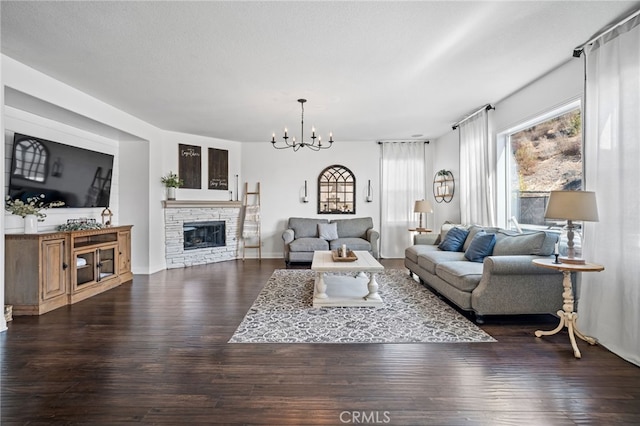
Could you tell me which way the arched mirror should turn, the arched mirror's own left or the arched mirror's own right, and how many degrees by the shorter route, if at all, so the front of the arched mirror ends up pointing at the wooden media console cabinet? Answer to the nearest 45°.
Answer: approximately 45° to the arched mirror's own right

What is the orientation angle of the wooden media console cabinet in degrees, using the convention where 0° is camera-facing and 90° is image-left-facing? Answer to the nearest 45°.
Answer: approximately 315°

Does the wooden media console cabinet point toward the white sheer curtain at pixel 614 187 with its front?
yes

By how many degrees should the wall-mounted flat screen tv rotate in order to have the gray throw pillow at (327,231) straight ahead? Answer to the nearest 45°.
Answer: approximately 45° to its left

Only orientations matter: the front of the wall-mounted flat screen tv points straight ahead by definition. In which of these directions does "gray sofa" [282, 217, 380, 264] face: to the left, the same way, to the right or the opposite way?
to the right

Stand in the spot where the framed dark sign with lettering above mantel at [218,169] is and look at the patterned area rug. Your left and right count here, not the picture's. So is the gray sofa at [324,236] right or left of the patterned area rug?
left

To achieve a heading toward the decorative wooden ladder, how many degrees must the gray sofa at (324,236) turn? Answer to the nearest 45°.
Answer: approximately 90° to its right

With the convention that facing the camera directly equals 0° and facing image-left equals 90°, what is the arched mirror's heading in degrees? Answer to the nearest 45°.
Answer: approximately 0°

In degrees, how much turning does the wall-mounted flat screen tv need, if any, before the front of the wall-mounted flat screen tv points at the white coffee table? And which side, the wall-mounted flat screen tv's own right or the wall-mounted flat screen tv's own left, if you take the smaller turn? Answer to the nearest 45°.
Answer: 0° — it already faces it

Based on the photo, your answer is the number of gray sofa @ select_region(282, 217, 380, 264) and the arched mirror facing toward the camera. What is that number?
2
